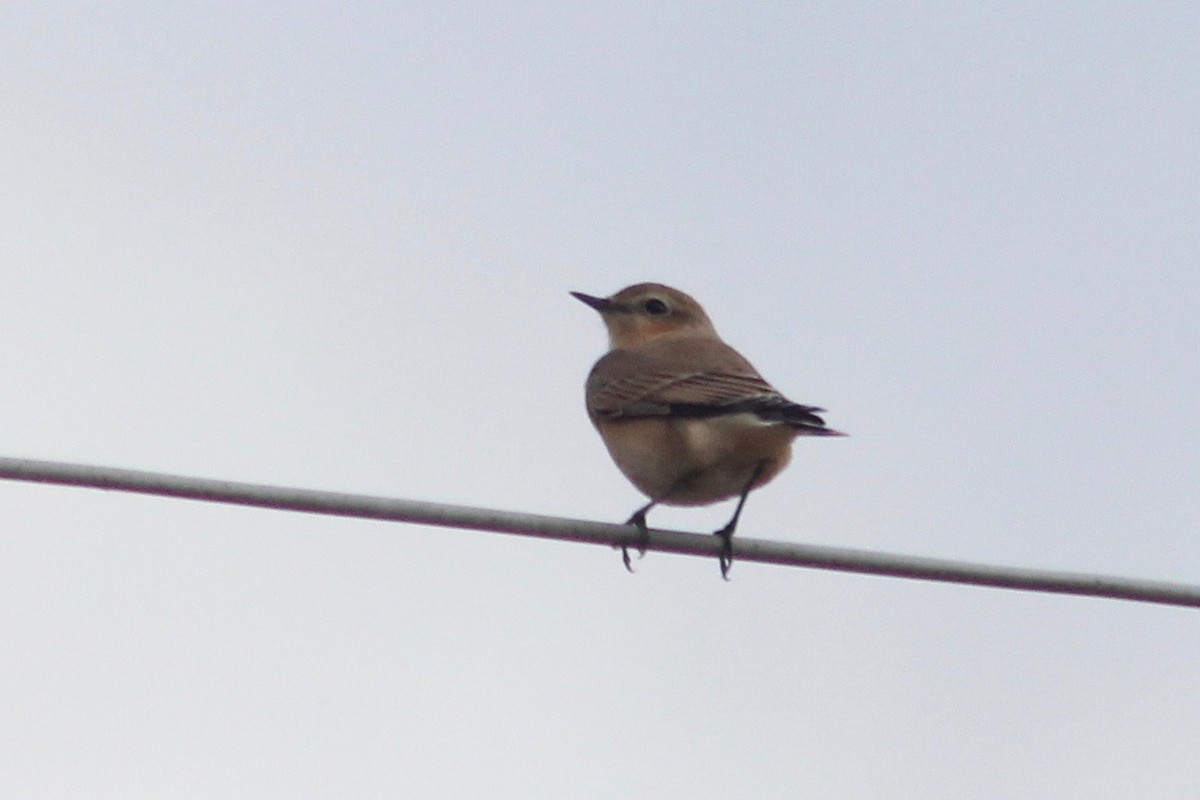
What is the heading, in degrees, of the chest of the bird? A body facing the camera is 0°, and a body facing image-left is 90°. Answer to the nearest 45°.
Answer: approximately 90°
